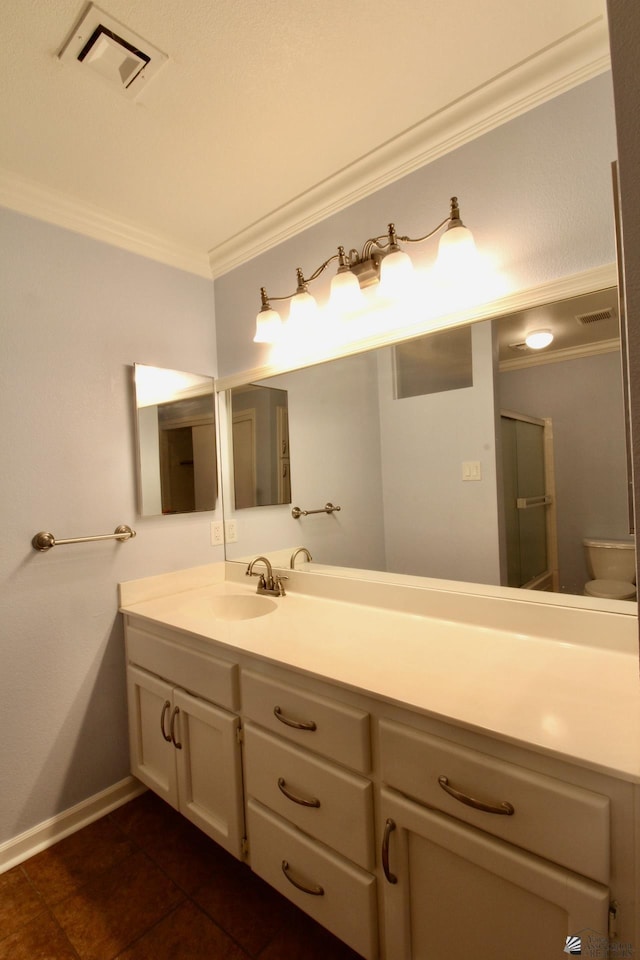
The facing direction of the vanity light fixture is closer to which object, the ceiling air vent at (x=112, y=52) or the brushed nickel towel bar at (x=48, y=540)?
the ceiling air vent

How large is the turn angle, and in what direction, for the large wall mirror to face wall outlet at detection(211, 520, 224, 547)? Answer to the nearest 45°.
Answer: approximately 90° to its right

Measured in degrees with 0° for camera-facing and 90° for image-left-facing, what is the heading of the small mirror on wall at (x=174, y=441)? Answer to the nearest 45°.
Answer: approximately 315°

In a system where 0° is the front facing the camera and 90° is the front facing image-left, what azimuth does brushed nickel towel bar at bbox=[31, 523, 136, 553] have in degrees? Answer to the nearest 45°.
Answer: approximately 315°

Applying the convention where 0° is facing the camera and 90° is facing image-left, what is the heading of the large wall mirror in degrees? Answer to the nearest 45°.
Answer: approximately 45°

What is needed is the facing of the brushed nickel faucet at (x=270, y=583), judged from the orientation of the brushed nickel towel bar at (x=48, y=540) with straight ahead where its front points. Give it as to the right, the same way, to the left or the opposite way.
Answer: to the right

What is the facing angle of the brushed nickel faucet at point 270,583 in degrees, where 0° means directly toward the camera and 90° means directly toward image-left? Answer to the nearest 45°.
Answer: approximately 45°
